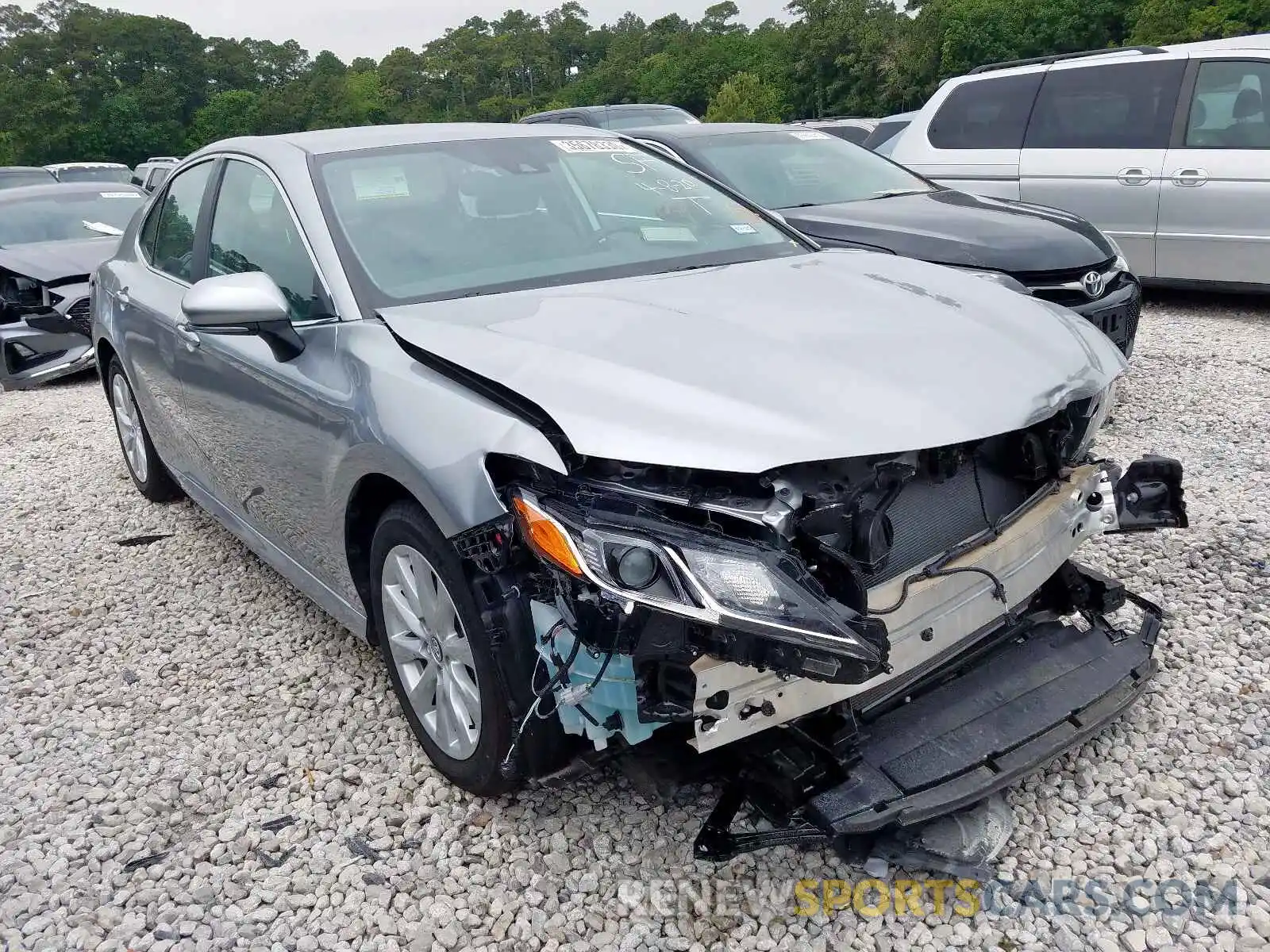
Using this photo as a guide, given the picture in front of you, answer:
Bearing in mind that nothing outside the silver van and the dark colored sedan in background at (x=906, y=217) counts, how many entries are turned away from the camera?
0

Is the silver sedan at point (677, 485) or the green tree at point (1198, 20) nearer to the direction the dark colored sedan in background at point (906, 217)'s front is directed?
the silver sedan

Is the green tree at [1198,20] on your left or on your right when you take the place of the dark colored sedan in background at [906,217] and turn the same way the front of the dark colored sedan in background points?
on your left

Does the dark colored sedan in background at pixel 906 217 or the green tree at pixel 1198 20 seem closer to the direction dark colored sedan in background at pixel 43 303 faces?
the dark colored sedan in background

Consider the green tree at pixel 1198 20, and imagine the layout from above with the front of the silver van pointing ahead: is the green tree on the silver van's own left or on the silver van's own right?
on the silver van's own left

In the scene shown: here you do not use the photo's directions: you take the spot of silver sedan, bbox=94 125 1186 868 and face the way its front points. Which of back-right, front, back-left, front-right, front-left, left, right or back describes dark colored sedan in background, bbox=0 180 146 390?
back

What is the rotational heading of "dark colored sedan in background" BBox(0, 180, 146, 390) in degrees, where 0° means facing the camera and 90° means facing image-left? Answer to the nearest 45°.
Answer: approximately 315°

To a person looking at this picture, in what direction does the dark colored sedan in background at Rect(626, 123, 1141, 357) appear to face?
facing the viewer and to the right of the viewer

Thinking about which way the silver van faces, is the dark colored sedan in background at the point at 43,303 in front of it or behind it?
behind

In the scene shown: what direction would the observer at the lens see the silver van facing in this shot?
facing to the right of the viewer

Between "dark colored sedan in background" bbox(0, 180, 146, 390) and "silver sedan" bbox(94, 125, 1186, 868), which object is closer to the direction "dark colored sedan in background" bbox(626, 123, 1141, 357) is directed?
the silver sedan

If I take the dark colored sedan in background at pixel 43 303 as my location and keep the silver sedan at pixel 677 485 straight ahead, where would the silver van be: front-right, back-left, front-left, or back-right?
front-left

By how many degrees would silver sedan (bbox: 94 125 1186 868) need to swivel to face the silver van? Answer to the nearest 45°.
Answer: approximately 90° to its left
